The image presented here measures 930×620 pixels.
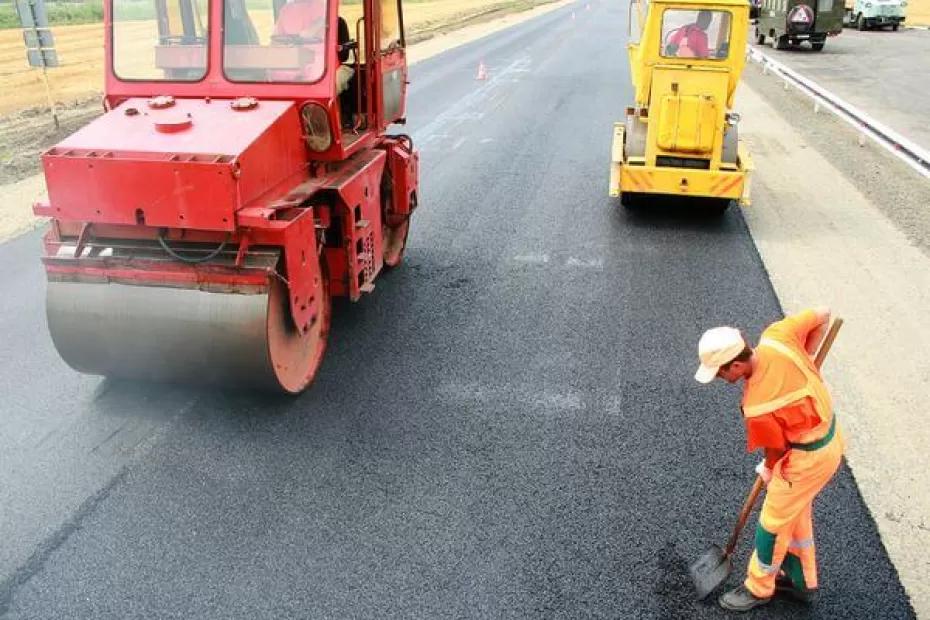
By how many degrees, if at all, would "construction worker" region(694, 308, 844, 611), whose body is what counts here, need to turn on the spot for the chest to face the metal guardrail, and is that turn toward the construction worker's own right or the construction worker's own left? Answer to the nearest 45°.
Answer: approximately 90° to the construction worker's own right

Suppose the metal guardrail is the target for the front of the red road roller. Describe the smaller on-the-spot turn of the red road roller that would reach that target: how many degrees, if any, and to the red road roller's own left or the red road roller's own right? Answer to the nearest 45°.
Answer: approximately 180°

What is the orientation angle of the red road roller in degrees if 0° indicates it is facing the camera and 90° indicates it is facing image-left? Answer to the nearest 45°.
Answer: approximately 45°

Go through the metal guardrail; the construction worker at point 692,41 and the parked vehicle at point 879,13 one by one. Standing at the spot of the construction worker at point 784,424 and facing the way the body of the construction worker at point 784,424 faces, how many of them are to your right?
3

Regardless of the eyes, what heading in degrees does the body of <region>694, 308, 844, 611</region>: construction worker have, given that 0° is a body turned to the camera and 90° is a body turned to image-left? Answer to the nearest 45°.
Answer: approximately 90°

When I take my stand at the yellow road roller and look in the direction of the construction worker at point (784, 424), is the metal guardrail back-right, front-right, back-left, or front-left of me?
back-left

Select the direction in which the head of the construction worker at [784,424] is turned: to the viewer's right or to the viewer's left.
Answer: to the viewer's left

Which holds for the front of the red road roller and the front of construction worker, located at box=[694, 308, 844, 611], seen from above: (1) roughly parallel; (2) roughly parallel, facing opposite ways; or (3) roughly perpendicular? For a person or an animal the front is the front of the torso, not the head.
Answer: roughly perpendicular
